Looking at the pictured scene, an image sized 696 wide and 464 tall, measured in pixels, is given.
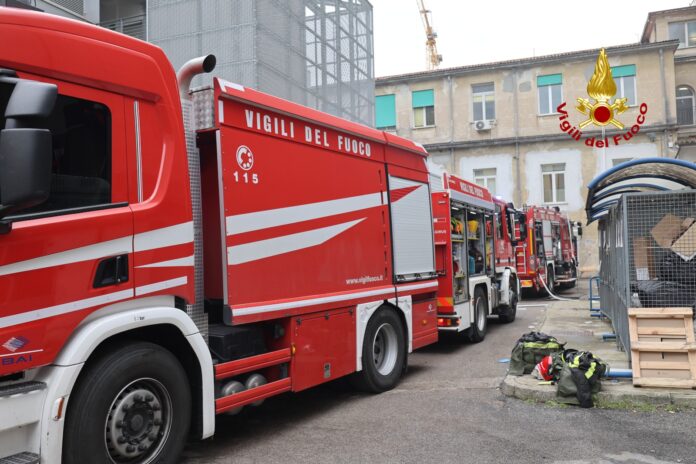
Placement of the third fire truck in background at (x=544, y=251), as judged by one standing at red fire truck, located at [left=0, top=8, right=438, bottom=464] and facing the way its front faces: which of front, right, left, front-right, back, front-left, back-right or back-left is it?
back

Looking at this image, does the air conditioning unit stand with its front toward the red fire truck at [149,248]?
yes

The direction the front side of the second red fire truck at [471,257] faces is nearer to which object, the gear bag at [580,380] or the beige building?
the beige building

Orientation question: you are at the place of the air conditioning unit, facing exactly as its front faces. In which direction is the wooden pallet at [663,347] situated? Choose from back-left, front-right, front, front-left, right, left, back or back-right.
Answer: front

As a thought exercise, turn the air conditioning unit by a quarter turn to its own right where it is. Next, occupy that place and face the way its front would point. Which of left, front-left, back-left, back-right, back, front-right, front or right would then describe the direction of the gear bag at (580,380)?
left

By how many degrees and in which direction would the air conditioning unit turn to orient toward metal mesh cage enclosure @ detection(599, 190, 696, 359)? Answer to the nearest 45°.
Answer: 0° — it already faces it

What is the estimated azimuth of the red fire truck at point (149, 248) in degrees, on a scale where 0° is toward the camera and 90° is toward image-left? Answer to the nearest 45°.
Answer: approximately 45°

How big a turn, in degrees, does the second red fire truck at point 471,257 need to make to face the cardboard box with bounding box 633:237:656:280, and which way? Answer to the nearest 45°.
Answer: approximately 90° to its right

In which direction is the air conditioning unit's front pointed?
toward the camera

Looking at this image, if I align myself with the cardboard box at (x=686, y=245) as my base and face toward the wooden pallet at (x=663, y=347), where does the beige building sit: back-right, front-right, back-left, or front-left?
back-right

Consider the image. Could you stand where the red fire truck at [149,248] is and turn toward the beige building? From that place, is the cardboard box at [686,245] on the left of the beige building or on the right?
right

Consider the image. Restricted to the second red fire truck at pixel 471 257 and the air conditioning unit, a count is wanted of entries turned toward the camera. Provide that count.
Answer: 1
